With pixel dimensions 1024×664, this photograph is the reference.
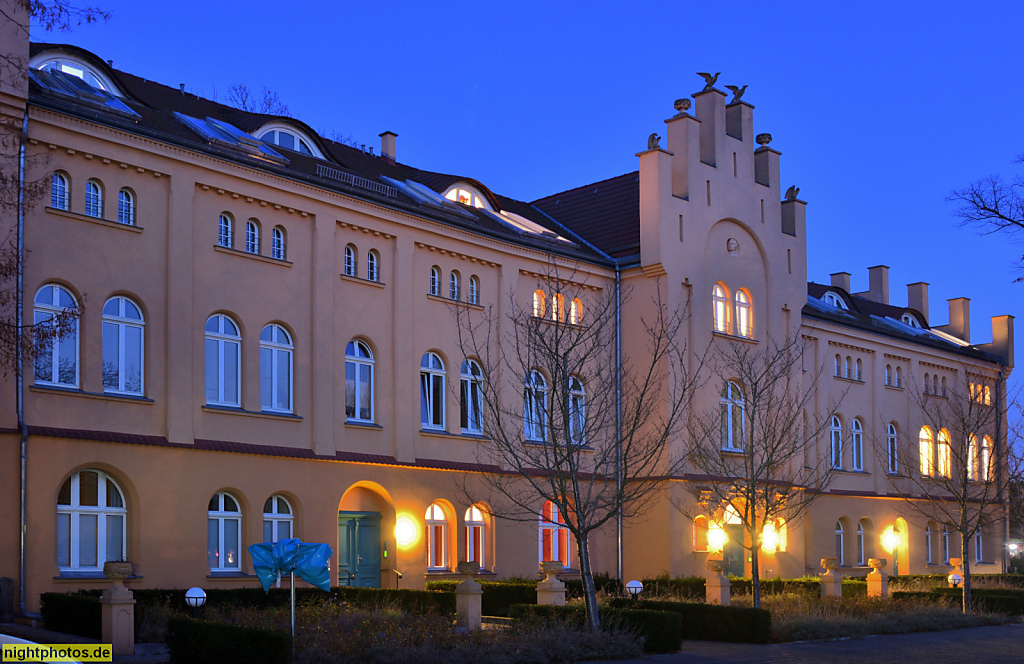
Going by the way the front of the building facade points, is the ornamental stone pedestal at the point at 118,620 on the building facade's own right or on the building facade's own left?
on the building facade's own right

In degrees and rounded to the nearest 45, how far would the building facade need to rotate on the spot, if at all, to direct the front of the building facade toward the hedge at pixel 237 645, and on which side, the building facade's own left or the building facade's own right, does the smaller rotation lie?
approximately 45° to the building facade's own right

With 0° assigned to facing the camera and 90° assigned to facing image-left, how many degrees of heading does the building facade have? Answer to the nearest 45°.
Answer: approximately 315°
